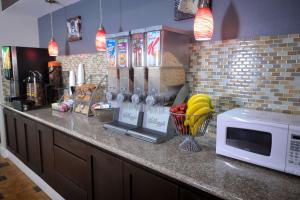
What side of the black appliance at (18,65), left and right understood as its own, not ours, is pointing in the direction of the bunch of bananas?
left

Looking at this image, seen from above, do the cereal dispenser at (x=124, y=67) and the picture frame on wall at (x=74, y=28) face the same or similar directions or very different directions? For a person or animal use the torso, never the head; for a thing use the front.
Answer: same or similar directions

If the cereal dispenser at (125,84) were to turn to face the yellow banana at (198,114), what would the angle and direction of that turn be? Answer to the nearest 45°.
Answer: approximately 90° to its left

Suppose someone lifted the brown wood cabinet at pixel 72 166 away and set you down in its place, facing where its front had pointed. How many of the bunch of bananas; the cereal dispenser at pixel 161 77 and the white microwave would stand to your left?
3

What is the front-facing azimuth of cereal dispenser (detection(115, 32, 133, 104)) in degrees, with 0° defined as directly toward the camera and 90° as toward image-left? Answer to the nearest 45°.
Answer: approximately 45°

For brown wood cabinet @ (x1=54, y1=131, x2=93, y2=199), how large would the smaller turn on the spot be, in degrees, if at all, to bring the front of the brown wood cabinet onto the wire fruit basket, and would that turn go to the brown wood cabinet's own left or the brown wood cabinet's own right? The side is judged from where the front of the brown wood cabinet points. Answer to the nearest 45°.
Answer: approximately 90° to the brown wood cabinet's own left

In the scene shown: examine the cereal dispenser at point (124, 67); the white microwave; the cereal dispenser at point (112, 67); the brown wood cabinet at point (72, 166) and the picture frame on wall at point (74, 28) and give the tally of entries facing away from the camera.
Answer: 0

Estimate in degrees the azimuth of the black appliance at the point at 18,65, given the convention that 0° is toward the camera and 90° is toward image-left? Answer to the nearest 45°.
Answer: approximately 45°

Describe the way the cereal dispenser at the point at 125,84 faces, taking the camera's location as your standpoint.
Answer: facing the viewer and to the left of the viewer

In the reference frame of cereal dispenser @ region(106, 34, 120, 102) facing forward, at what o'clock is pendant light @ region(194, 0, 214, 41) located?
The pendant light is roughly at 9 o'clock from the cereal dispenser.

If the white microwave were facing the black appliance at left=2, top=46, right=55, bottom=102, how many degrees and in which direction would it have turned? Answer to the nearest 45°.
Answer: approximately 45° to its right

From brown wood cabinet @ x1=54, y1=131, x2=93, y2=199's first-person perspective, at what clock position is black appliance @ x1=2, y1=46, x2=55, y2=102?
The black appliance is roughly at 4 o'clock from the brown wood cabinet.

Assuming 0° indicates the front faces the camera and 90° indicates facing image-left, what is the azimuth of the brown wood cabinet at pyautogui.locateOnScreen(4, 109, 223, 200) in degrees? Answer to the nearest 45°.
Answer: approximately 45°
